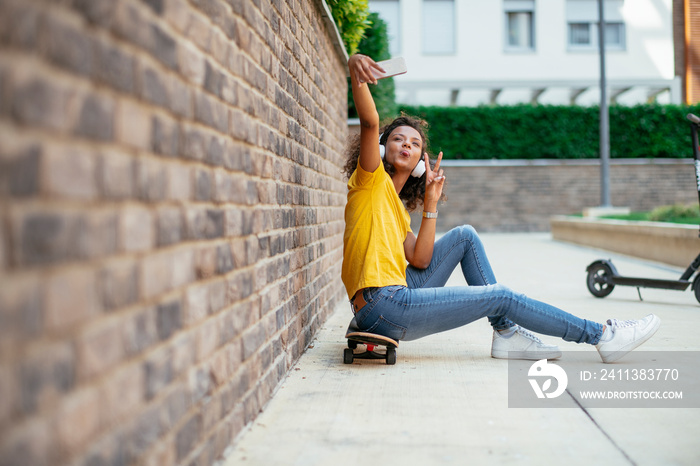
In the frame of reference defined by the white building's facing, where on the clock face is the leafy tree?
The leafy tree is roughly at 12 o'clock from the white building.

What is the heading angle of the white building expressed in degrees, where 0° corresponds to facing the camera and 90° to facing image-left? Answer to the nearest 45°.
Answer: approximately 0°

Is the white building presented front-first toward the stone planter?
yes

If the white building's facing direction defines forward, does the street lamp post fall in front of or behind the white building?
in front

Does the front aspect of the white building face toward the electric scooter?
yes

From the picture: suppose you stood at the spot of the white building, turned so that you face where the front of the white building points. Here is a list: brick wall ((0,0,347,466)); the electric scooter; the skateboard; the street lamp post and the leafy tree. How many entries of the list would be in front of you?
5

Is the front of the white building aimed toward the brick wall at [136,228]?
yes
